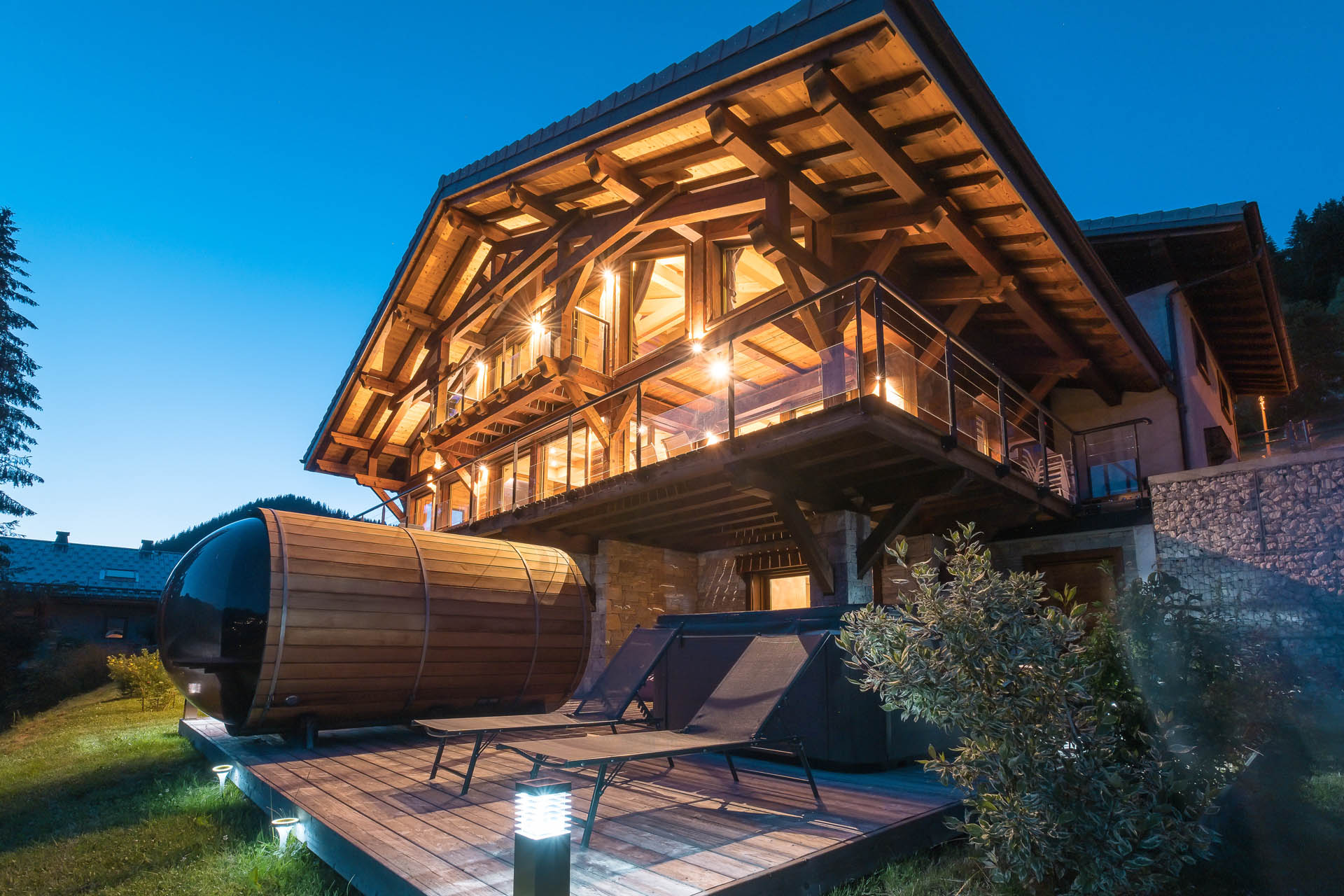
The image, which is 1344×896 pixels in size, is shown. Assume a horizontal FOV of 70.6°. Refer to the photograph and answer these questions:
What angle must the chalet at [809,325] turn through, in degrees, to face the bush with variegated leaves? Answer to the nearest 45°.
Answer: approximately 45° to its left

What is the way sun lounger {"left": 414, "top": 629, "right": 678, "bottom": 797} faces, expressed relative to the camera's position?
facing the viewer and to the left of the viewer

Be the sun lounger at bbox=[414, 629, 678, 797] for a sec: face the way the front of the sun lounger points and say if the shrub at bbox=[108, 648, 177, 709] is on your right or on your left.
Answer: on your right

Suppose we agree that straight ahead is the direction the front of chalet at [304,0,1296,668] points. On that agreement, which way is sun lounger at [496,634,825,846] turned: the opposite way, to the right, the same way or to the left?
the same way

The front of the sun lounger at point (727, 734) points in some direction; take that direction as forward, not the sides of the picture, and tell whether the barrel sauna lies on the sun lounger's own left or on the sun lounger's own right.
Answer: on the sun lounger's own right

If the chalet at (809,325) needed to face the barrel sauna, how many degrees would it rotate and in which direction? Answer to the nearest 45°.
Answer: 0° — it already faces it

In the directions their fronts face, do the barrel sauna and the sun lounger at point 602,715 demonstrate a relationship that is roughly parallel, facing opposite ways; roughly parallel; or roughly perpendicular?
roughly parallel

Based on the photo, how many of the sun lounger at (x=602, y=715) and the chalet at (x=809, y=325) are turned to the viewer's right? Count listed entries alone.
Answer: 0

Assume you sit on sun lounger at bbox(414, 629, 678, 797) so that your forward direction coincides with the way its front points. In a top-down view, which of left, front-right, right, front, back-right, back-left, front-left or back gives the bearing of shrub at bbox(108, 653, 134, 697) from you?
right

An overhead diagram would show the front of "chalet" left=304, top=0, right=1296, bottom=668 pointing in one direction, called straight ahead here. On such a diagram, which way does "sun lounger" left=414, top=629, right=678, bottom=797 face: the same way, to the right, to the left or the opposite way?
the same way
